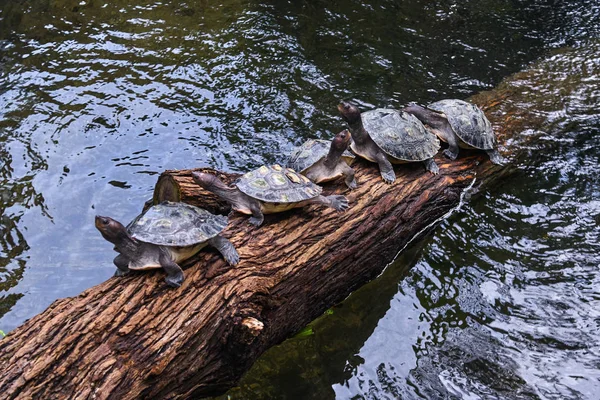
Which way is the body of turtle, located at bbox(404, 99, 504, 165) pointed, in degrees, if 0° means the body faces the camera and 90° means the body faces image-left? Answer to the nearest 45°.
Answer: approximately 90°

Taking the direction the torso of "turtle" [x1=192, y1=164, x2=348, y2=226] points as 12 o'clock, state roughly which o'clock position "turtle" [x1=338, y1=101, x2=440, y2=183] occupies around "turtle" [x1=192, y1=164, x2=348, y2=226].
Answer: "turtle" [x1=338, y1=101, x2=440, y2=183] is roughly at 5 o'clock from "turtle" [x1=192, y1=164, x2=348, y2=226].

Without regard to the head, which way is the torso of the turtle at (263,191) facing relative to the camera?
to the viewer's left
